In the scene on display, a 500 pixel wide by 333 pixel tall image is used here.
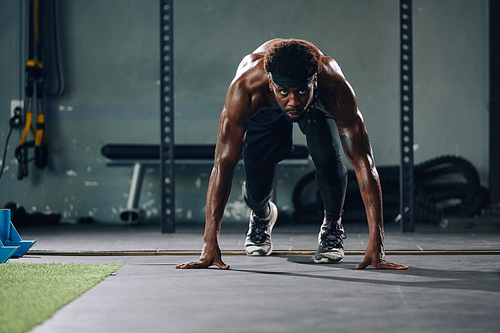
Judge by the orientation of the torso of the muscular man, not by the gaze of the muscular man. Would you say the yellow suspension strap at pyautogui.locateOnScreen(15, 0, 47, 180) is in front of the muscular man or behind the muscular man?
behind

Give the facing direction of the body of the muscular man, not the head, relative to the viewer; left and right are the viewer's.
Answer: facing the viewer

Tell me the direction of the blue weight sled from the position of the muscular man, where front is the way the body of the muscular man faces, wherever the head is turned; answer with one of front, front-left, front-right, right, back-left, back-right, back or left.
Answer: right

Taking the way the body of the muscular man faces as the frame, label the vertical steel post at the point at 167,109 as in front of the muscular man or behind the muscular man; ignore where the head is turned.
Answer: behind

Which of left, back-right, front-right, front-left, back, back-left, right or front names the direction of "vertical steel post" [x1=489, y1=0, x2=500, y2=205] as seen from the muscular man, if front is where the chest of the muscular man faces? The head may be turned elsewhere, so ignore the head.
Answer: back-left

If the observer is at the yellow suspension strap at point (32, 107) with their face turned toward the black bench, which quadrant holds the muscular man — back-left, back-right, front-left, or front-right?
front-right

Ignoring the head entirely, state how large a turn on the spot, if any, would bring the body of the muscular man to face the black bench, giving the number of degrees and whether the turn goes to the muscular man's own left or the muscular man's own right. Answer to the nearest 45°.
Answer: approximately 135° to the muscular man's own right

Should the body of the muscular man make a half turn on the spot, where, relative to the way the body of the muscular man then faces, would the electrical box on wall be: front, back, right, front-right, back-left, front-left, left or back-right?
front-left

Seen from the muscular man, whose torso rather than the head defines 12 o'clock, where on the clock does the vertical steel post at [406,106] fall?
The vertical steel post is roughly at 7 o'clock from the muscular man.
